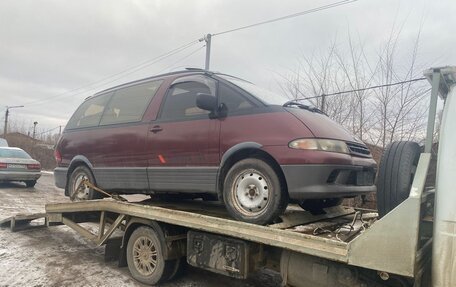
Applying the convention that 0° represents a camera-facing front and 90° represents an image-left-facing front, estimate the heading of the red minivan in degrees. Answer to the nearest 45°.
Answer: approximately 315°

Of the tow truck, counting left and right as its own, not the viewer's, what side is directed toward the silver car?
back

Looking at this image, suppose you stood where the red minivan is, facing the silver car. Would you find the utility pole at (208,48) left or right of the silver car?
right

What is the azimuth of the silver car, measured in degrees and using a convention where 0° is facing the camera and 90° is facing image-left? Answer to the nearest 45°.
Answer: approximately 135°

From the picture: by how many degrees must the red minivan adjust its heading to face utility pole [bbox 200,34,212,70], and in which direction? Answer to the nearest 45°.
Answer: approximately 135° to its left

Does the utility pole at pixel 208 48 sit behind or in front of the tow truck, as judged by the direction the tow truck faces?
behind

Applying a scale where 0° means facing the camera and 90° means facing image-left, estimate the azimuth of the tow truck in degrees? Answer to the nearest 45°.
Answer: approximately 315°

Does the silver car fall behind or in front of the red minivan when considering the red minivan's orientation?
behind
